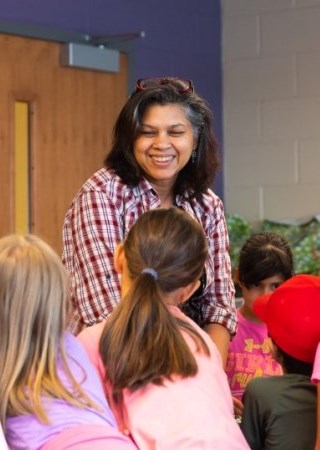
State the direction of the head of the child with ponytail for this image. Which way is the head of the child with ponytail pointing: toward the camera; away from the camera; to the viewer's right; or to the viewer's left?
away from the camera

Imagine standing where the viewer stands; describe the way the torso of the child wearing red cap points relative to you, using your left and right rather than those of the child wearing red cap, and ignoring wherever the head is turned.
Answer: facing away from the viewer and to the left of the viewer

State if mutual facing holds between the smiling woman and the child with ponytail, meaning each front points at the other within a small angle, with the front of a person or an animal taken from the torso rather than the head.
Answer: yes

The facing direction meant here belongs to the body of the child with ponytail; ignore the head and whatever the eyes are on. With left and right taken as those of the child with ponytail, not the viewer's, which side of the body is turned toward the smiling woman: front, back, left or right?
front

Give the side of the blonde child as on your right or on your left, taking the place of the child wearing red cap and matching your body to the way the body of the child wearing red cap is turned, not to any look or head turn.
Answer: on your left

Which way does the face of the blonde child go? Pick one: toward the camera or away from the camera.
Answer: away from the camera

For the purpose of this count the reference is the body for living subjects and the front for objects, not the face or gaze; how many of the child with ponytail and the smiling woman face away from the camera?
1

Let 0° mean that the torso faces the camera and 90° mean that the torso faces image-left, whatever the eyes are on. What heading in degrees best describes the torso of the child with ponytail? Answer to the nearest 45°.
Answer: approximately 180°

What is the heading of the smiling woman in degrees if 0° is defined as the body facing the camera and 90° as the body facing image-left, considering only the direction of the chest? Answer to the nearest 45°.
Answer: approximately 0°

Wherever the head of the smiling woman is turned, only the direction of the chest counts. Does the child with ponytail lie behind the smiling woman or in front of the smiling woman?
in front

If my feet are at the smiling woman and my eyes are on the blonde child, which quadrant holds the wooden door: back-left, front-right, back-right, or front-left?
back-right

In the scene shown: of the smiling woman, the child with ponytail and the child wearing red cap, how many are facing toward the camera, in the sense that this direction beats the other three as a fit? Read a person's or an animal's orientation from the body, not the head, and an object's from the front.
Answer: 1

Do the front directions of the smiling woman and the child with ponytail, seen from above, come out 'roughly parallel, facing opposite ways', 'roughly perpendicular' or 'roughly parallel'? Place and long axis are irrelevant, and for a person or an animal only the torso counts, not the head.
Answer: roughly parallel, facing opposite ways
